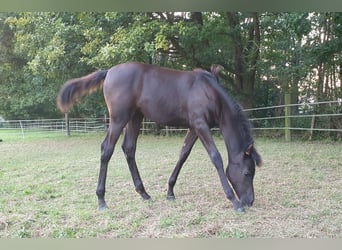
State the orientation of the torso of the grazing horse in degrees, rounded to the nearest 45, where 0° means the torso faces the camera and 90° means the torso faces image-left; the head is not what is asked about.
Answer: approximately 270°

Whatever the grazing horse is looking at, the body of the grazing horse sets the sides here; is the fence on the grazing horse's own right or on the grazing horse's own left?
on the grazing horse's own left

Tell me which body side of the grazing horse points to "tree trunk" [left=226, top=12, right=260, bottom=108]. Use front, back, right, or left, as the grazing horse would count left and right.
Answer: left
